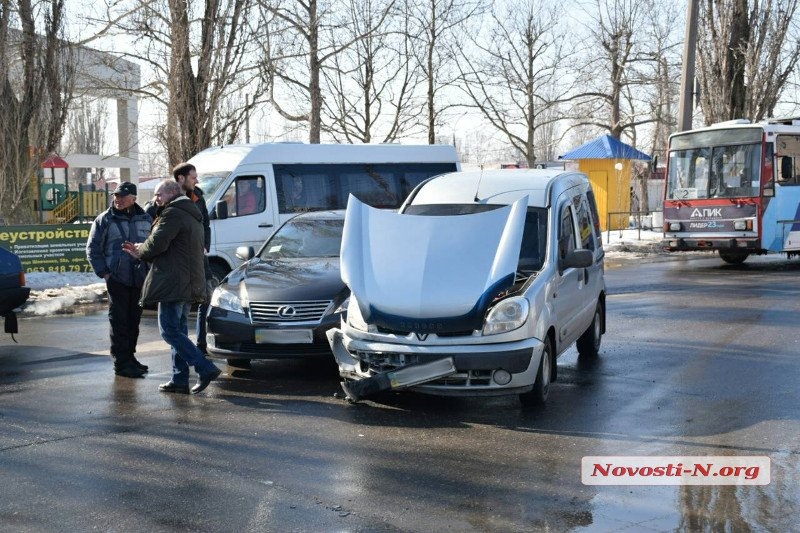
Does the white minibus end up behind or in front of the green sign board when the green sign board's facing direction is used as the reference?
in front

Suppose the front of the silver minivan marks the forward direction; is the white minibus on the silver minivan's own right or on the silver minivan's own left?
on the silver minivan's own right

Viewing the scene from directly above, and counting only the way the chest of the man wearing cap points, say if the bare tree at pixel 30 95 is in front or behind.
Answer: behind

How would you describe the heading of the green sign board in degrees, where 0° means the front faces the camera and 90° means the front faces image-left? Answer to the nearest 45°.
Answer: approximately 0°

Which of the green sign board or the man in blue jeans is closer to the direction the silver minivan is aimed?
the man in blue jeans

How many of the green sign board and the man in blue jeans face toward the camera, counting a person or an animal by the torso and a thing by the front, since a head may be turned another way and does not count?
1

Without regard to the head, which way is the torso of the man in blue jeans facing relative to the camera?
to the viewer's left

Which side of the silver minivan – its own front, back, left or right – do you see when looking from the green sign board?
right

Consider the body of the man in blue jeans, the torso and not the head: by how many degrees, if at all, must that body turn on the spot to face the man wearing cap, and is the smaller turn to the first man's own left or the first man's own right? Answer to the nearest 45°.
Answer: approximately 45° to the first man's own right

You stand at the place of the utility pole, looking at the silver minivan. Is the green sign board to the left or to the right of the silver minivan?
right
